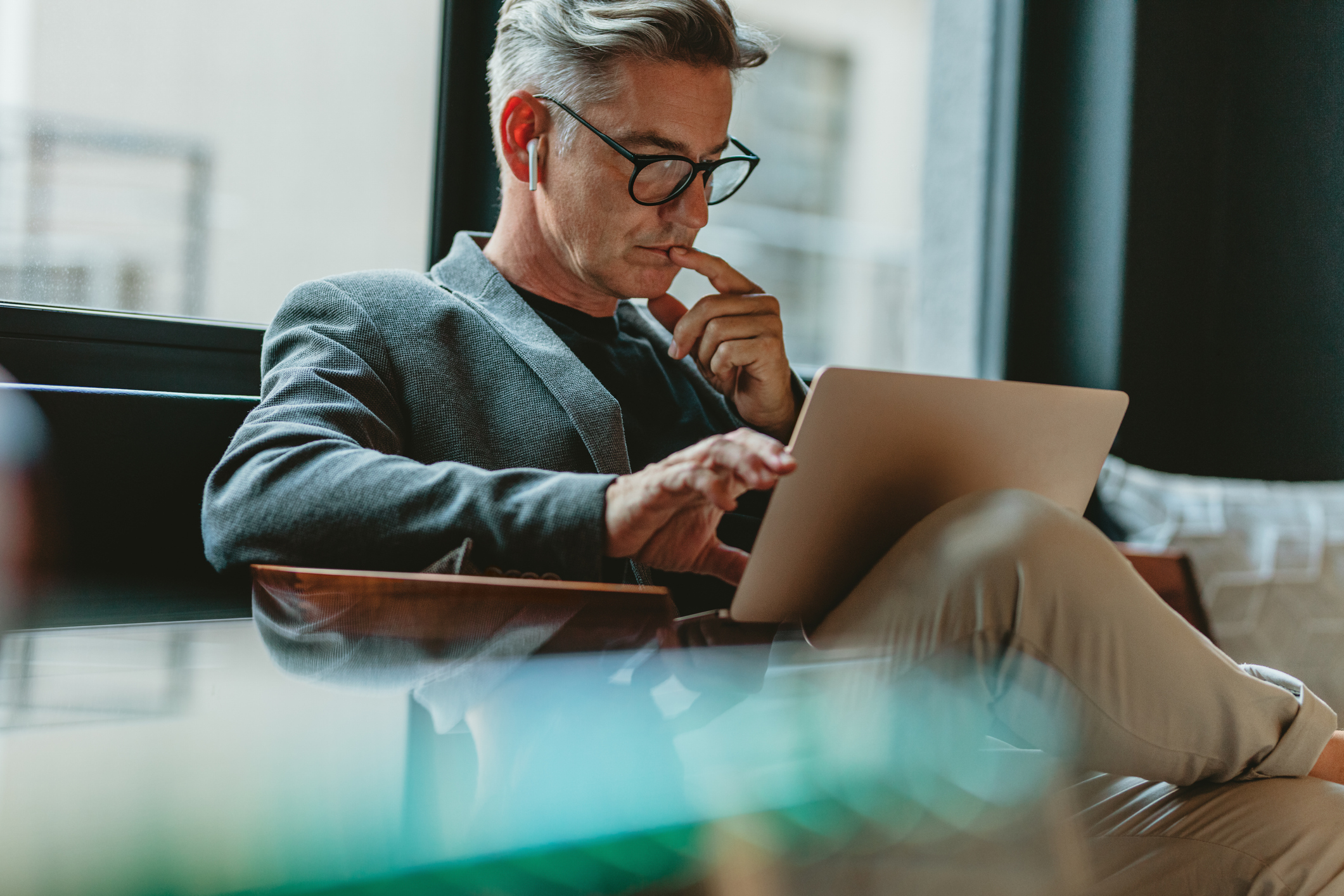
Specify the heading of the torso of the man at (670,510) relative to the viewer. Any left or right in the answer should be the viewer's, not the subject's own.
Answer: facing the viewer and to the right of the viewer

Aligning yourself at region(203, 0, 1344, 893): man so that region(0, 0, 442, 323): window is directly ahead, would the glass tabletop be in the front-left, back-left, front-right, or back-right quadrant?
back-left

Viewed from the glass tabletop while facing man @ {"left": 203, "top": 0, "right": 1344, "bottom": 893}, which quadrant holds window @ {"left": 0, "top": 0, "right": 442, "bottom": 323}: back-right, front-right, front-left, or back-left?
front-left

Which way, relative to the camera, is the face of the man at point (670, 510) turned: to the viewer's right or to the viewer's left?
to the viewer's right

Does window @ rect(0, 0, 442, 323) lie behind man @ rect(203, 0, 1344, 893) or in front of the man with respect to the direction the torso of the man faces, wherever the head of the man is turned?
behind
